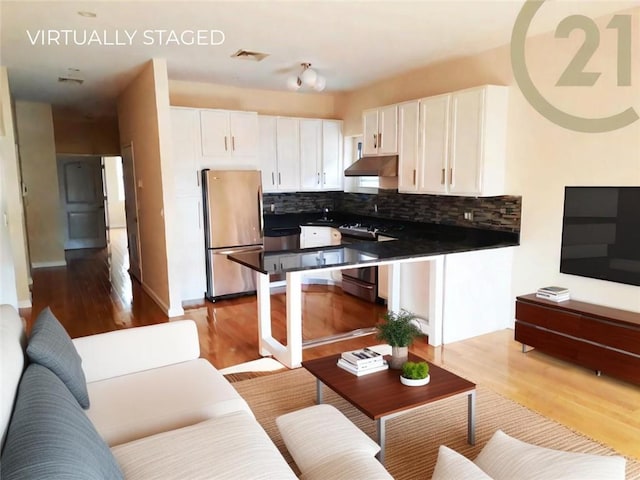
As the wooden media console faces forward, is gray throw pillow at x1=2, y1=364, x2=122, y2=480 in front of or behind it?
in front

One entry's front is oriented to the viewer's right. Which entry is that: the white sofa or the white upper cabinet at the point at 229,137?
the white sofa

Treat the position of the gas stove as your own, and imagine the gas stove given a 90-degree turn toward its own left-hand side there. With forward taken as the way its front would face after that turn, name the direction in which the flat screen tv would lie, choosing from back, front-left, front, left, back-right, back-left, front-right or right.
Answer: front

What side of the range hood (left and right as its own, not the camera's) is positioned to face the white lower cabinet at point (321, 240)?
right

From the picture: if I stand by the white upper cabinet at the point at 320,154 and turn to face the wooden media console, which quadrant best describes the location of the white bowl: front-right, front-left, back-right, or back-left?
front-right

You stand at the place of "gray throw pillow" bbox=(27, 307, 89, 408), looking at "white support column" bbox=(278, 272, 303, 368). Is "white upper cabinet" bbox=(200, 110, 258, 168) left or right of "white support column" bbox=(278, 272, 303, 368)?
left

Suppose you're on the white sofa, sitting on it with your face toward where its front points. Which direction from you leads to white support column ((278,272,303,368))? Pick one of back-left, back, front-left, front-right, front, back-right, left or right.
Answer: front-left

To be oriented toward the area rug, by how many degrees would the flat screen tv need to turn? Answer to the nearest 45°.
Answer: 0° — it already faces it

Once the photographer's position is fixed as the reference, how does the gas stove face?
facing the viewer and to the left of the viewer

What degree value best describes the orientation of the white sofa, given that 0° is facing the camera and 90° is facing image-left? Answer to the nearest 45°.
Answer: approximately 270°

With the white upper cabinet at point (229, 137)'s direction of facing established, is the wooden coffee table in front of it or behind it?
in front

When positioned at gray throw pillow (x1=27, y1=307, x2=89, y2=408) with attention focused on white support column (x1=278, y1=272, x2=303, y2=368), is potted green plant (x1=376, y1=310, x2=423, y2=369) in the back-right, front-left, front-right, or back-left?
front-right

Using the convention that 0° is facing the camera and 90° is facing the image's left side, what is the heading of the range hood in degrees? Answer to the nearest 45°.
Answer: approximately 45°

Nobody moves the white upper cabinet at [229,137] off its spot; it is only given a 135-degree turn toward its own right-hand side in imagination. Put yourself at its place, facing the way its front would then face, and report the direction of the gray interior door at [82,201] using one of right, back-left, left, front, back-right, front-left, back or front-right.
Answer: front

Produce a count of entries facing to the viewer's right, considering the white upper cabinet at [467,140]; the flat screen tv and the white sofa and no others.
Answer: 1

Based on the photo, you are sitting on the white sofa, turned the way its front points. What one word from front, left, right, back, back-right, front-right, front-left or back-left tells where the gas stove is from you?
front-left

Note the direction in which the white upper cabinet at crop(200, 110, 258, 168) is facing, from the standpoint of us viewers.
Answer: facing the viewer
